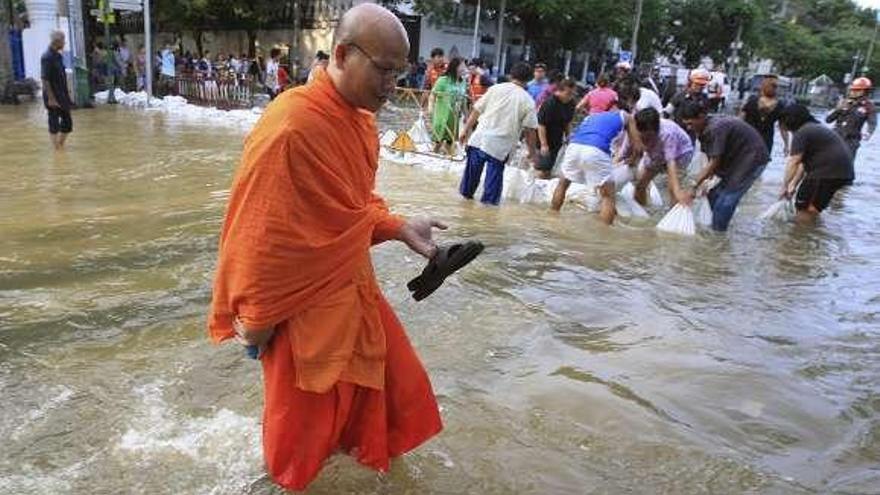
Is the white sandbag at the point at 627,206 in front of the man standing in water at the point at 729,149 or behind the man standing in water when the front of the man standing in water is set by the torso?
in front

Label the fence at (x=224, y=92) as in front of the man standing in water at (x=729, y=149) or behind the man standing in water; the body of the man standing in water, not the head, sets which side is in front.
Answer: in front

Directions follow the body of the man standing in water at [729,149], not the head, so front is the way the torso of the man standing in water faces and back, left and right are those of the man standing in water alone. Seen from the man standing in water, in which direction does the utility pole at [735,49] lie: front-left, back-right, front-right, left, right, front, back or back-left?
right

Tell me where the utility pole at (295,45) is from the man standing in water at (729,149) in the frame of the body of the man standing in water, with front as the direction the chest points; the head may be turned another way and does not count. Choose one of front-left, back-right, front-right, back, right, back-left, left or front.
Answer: front-right

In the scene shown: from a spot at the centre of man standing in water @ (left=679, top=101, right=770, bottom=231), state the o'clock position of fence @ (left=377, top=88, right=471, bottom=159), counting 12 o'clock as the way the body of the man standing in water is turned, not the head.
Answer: The fence is roughly at 1 o'clock from the man standing in water.

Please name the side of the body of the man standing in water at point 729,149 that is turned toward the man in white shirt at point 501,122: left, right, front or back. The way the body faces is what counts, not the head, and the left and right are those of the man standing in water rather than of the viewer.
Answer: front

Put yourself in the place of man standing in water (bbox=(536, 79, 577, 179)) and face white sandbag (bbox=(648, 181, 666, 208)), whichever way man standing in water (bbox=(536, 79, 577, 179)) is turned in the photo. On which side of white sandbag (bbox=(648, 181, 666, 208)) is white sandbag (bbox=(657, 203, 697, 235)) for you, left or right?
right

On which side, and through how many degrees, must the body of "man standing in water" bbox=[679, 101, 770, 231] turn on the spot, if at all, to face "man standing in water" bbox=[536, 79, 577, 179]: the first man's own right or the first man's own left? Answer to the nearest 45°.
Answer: approximately 45° to the first man's own right

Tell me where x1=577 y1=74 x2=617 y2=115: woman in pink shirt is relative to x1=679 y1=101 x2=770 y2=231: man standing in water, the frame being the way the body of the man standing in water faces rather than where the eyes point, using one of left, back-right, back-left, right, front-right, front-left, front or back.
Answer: front-right

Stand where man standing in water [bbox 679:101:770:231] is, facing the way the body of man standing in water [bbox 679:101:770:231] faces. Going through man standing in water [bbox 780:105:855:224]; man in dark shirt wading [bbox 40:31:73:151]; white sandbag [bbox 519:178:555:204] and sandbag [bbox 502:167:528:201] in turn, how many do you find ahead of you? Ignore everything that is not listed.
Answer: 3

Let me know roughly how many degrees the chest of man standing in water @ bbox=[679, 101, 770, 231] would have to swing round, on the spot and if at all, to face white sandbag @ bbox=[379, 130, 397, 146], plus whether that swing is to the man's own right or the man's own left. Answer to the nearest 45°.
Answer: approximately 45° to the man's own right

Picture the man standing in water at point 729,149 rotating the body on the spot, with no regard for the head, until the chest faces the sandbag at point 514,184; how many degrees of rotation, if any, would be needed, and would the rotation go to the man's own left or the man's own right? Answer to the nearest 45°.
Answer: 0° — they already face it

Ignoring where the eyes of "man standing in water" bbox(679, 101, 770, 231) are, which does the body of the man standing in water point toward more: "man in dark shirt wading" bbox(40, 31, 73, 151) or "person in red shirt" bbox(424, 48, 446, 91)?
the man in dark shirt wading

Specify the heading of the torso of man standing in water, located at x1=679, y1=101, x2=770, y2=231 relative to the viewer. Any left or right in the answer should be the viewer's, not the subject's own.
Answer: facing to the left of the viewer

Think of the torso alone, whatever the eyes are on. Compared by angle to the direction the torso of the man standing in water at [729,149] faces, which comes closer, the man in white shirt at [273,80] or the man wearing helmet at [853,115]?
the man in white shirt
